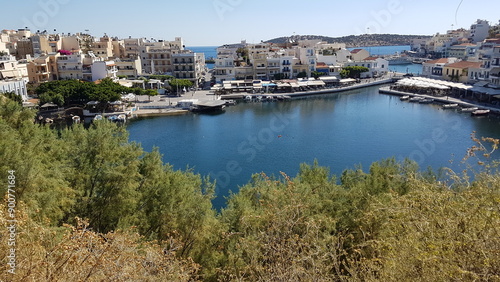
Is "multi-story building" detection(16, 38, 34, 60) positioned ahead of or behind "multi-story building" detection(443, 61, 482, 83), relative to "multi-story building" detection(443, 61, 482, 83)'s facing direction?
ahead

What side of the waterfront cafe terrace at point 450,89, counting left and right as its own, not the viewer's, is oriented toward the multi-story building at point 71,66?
front

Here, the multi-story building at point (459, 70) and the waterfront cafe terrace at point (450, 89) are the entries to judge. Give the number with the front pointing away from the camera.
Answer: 0

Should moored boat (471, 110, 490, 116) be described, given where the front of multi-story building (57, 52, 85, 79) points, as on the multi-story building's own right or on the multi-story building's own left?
on the multi-story building's own left

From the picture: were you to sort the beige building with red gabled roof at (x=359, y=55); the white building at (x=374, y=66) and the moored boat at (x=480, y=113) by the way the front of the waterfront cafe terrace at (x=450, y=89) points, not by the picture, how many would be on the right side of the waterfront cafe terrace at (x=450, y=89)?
2

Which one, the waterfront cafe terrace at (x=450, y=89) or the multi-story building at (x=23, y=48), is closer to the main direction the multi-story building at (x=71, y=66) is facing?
the waterfront cafe terrace

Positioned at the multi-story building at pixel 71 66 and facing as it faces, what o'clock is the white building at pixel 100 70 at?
The white building is roughly at 10 o'clock from the multi-story building.

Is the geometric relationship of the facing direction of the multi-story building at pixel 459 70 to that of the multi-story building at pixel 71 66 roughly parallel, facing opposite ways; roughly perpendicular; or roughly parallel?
roughly perpendicular

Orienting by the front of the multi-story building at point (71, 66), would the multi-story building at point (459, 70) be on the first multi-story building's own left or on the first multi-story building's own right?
on the first multi-story building's own left

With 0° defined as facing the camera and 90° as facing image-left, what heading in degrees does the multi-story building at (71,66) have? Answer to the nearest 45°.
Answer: approximately 0°

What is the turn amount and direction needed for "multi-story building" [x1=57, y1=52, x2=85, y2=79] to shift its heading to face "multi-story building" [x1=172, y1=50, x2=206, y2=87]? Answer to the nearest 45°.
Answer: approximately 90° to its left

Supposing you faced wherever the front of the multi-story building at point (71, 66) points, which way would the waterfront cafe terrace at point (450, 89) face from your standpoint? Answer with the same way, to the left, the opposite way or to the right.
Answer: to the right

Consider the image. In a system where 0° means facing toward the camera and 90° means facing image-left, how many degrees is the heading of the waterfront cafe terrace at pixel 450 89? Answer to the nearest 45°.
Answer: approximately 45°

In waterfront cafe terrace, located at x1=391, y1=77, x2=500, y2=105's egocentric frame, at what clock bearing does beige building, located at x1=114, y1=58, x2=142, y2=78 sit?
The beige building is roughly at 1 o'clock from the waterfront cafe terrace.

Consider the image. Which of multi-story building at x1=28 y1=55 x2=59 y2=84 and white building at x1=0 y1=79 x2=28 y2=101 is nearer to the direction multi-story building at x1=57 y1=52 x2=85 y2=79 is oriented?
the white building

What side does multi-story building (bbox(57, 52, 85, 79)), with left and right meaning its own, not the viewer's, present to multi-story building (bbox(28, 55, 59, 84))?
right

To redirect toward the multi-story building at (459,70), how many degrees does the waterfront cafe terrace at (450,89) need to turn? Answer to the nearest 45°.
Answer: approximately 135° to its right

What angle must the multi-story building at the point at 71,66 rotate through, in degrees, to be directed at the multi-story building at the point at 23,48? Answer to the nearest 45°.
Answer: approximately 180°
